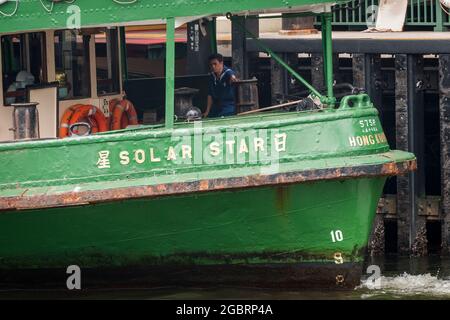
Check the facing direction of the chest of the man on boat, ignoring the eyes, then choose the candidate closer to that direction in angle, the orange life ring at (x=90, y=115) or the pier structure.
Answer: the orange life ring

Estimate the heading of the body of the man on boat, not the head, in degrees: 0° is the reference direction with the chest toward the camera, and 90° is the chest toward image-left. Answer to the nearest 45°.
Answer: approximately 45°
